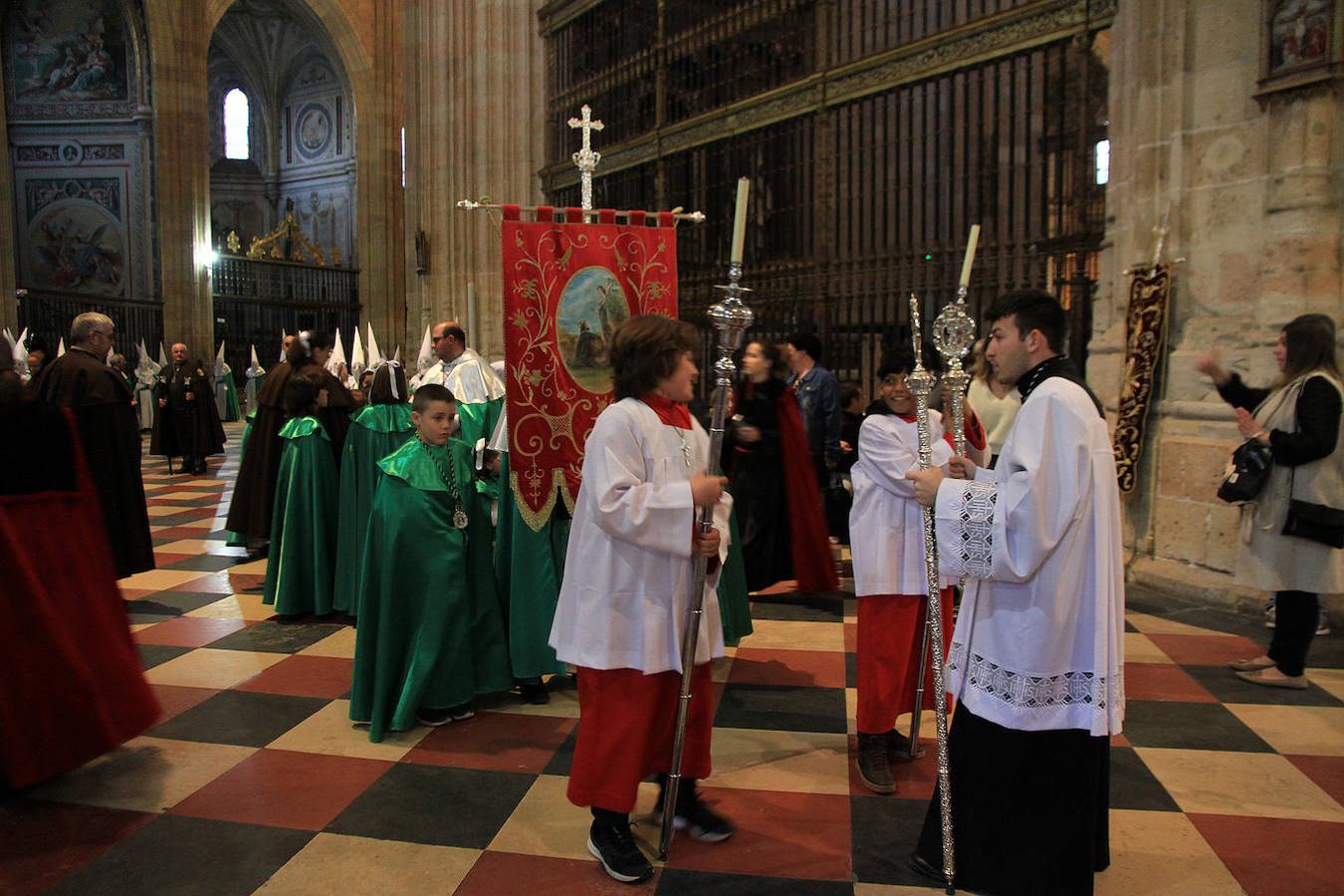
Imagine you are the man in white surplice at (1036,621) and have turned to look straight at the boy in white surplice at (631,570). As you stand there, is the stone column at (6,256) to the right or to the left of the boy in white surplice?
right

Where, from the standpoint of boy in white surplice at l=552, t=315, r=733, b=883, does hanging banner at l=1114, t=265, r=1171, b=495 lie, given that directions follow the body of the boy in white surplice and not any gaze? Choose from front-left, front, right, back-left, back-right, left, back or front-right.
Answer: left

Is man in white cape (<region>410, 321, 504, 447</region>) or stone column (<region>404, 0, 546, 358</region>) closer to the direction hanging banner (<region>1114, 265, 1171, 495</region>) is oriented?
the man in white cape

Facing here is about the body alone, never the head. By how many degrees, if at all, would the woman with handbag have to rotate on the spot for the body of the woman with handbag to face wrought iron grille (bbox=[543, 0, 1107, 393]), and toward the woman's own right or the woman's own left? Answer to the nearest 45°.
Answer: approximately 45° to the woman's own right

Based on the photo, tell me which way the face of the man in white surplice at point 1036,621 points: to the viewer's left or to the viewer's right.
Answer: to the viewer's left

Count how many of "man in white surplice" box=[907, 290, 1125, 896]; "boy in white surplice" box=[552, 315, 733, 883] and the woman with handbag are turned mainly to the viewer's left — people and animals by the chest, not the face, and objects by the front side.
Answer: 2

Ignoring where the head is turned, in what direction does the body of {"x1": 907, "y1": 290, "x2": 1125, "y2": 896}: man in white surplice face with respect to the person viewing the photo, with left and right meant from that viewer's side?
facing to the left of the viewer

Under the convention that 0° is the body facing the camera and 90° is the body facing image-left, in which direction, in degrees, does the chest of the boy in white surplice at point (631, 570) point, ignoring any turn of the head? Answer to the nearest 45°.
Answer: approximately 315°

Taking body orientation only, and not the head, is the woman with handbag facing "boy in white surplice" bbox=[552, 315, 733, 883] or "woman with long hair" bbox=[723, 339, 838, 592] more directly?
the woman with long hair

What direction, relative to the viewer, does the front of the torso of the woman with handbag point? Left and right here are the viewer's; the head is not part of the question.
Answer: facing to the left of the viewer

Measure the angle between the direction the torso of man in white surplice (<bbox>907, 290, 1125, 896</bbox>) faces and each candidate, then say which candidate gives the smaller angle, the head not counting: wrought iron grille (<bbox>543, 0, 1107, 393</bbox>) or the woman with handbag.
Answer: the wrought iron grille

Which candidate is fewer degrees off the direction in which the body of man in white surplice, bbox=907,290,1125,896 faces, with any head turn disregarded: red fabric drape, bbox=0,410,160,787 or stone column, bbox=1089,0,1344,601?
the red fabric drape

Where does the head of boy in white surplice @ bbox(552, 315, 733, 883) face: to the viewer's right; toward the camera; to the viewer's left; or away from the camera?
to the viewer's right
